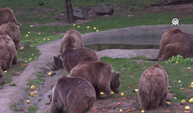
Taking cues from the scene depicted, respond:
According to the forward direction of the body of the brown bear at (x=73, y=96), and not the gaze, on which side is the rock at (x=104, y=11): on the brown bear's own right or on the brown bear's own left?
on the brown bear's own right

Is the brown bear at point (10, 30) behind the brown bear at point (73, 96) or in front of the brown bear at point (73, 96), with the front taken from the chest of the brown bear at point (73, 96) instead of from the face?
in front

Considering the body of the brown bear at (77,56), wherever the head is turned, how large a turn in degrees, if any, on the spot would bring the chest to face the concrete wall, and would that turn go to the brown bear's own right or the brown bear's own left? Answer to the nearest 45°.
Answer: approximately 90° to the brown bear's own right

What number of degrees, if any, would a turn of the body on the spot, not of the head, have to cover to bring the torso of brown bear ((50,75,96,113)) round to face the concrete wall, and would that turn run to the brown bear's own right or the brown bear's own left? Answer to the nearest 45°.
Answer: approximately 45° to the brown bear's own right
